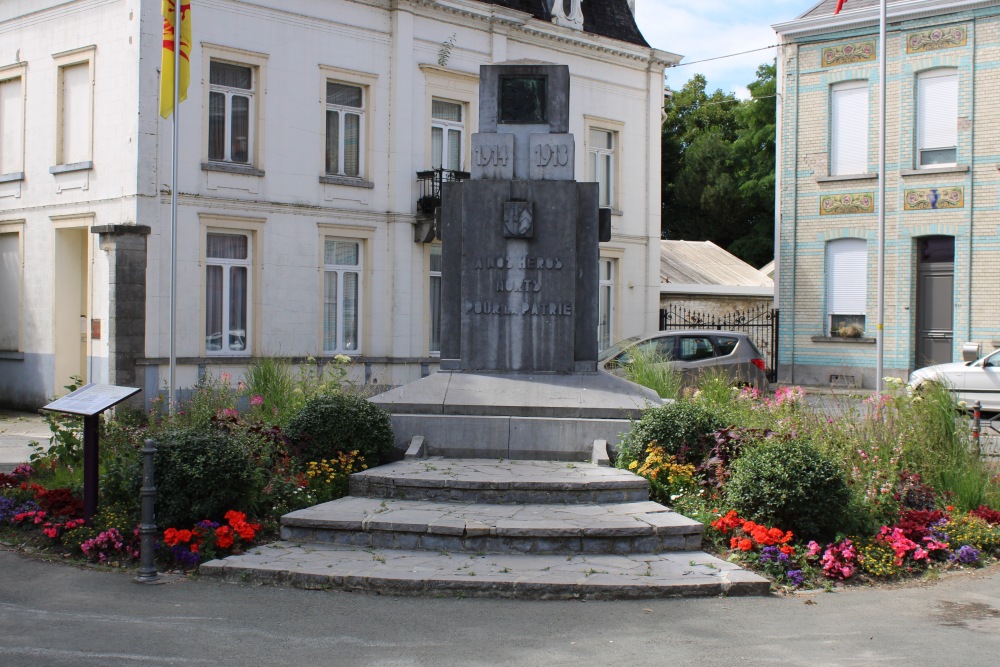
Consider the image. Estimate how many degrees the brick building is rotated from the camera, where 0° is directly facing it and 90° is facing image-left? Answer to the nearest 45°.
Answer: approximately 0°

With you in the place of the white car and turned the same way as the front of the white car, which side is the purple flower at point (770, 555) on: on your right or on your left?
on your left

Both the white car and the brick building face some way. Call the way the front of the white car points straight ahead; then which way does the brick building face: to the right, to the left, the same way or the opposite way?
to the left

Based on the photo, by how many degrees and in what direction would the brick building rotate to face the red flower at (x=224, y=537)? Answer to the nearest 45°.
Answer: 0° — it already faces it

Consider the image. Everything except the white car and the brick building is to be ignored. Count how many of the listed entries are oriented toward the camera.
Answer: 1

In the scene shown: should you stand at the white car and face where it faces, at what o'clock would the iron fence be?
The iron fence is roughly at 2 o'clock from the white car.

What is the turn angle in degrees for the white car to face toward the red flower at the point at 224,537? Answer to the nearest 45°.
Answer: approximately 90° to its left

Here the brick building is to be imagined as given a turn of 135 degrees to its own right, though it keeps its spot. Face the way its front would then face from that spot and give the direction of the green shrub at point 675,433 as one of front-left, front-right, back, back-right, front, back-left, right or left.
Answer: back-left

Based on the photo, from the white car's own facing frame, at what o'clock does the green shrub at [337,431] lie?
The green shrub is roughly at 10 o'clock from the white car.

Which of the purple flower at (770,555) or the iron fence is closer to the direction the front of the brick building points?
the purple flower

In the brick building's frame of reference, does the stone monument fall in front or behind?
in front

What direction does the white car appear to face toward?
to the viewer's left

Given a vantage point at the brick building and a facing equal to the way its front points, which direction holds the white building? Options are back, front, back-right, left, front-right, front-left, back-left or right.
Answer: front-right

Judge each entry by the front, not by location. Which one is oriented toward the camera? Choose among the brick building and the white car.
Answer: the brick building

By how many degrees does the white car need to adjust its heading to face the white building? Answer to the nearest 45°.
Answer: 0° — it already faces it

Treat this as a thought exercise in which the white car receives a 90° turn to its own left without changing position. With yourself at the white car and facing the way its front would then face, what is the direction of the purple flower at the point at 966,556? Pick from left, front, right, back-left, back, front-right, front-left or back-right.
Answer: front

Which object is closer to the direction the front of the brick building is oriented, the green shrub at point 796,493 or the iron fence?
the green shrub
